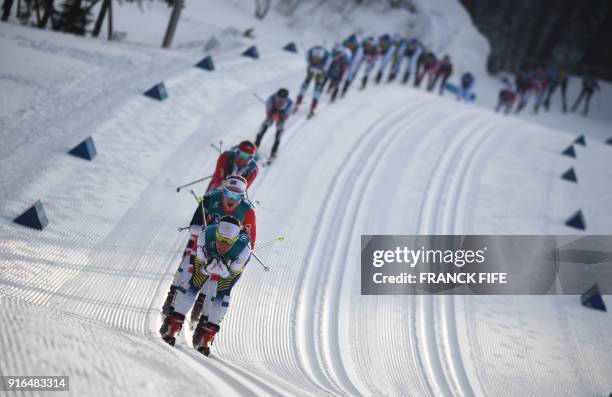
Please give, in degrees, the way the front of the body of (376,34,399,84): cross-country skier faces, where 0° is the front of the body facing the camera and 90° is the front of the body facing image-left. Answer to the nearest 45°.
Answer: approximately 45°

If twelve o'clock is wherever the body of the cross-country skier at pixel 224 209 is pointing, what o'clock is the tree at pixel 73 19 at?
The tree is roughly at 5 o'clock from the cross-country skier.

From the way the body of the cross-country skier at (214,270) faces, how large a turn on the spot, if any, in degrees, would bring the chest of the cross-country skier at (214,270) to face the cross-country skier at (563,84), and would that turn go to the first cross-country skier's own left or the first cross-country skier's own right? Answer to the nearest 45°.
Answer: approximately 135° to the first cross-country skier's own left

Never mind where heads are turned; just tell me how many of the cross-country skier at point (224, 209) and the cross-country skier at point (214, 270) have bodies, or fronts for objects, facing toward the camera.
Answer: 2

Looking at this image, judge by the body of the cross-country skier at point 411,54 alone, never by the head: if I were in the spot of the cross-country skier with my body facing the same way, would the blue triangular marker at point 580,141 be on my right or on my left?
on my left

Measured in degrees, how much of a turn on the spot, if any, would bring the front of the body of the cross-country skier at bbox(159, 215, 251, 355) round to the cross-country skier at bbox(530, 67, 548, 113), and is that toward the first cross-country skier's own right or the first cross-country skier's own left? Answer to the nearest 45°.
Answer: approximately 135° to the first cross-country skier's own left
